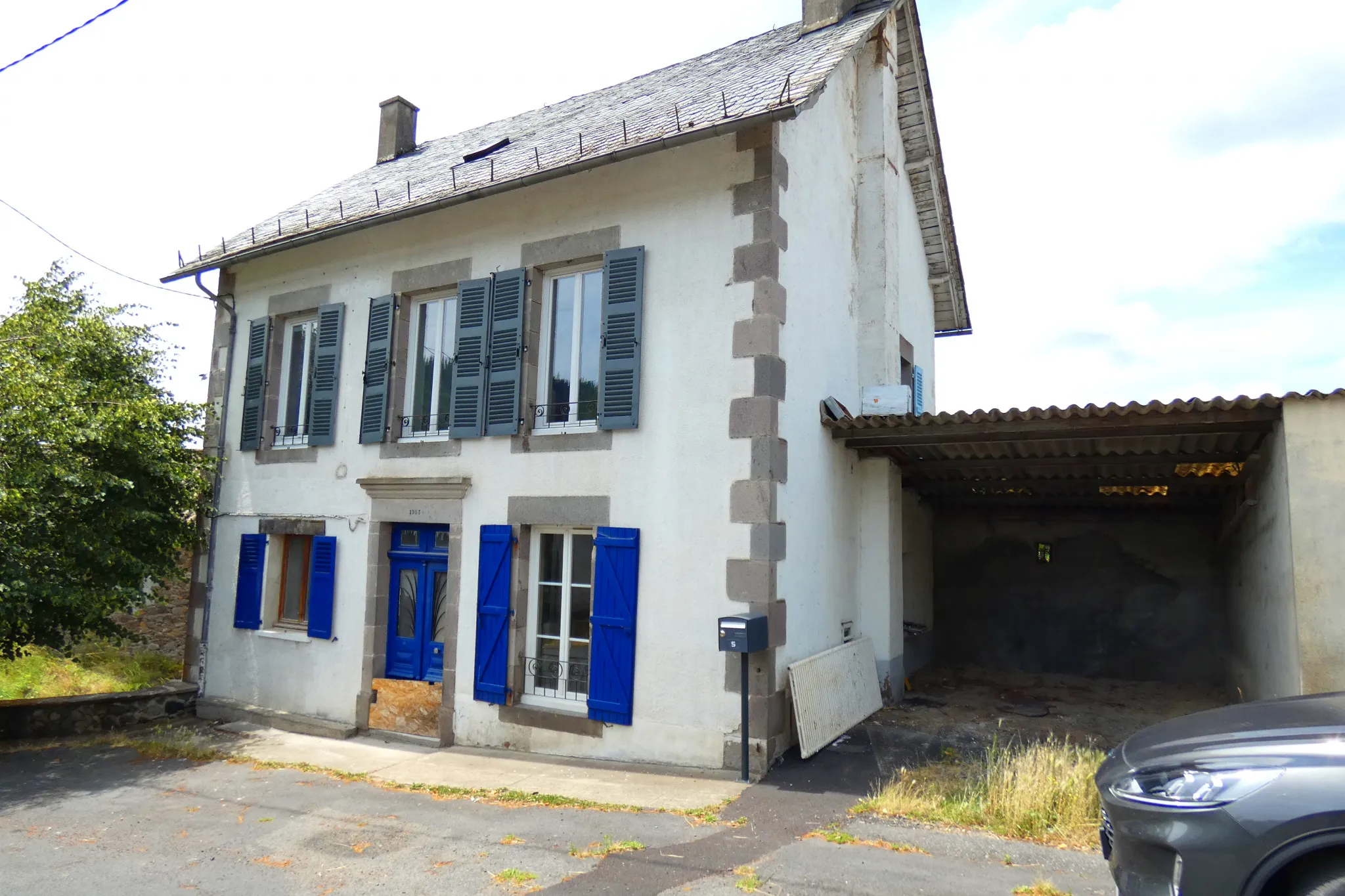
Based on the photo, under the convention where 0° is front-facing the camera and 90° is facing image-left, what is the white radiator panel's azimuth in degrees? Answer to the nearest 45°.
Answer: approximately 315°

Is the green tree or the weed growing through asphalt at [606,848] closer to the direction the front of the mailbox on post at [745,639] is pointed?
the weed growing through asphalt

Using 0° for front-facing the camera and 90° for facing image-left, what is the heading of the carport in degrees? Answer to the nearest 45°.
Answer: approximately 0°

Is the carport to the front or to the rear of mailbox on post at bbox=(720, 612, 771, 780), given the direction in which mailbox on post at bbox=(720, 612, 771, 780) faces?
to the rear

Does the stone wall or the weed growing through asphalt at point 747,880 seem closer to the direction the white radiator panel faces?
the weed growing through asphalt

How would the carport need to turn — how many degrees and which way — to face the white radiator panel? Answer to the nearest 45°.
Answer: approximately 45° to its right

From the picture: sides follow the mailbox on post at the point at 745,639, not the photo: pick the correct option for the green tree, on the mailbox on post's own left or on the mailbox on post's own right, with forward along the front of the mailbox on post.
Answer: on the mailbox on post's own right

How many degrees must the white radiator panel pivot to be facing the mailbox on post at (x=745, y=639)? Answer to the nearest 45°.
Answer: approximately 90° to its right

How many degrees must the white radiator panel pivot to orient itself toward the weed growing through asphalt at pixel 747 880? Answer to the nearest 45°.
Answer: approximately 45° to its right

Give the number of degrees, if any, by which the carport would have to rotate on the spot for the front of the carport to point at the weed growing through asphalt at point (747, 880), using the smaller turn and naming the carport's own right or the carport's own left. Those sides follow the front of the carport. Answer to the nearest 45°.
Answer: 0° — it already faces it

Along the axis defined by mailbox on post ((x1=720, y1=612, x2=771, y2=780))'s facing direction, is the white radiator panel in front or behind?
behind
